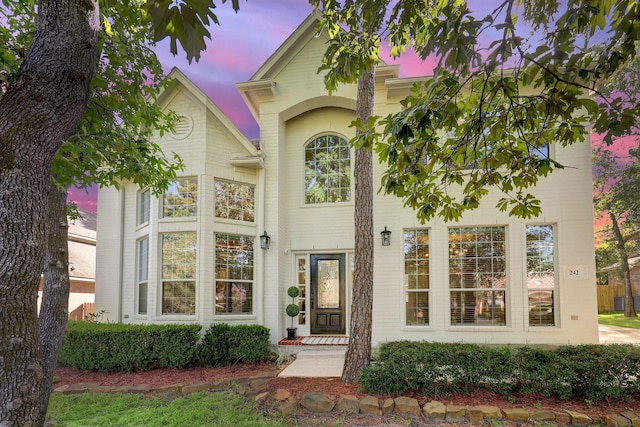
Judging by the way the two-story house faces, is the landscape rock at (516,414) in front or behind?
in front

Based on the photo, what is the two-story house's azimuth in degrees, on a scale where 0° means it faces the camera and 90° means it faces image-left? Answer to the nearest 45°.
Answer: approximately 0°

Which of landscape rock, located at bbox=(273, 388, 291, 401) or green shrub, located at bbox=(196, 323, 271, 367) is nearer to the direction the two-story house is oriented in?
the landscape rock

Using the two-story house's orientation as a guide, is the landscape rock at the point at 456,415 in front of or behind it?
in front

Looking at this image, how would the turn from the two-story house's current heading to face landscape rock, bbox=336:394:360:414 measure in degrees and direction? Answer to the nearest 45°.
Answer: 0° — it already faces it

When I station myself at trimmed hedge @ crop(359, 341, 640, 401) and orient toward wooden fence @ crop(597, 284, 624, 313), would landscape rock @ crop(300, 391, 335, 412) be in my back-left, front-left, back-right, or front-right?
back-left

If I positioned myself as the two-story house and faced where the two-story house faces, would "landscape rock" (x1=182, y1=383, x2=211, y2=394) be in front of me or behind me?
in front

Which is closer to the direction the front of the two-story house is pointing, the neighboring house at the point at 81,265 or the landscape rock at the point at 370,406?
the landscape rock
